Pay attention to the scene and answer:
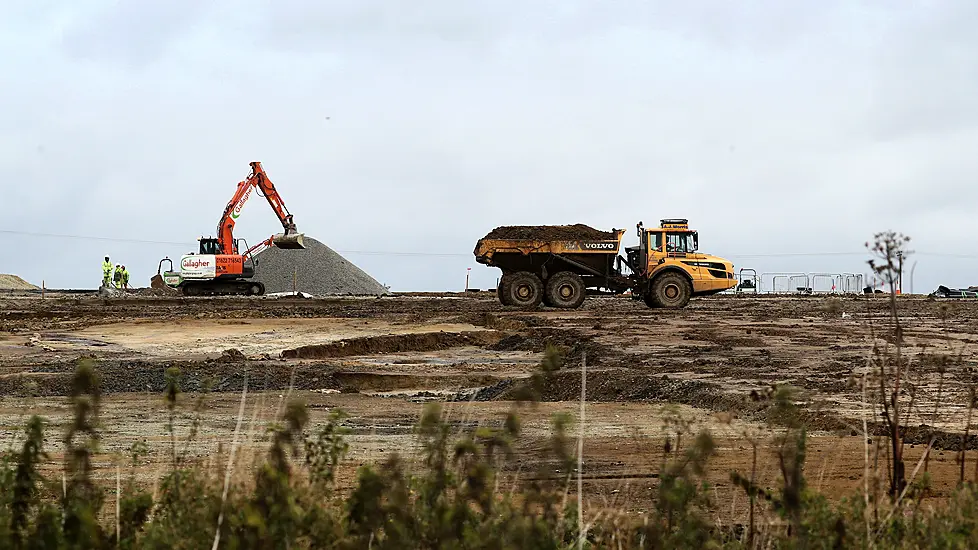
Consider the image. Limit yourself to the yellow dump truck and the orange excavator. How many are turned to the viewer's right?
2

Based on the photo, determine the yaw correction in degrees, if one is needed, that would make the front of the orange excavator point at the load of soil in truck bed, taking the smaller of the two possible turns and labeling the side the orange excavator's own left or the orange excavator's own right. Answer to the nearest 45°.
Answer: approximately 45° to the orange excavator's own right

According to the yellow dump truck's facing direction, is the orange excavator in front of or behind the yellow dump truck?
behind

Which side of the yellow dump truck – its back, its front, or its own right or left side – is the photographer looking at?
right

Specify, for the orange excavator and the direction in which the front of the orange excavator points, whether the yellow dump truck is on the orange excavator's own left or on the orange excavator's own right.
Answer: on the orange excavator's own right

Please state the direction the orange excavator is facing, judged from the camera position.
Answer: facing to the right of the viewer
